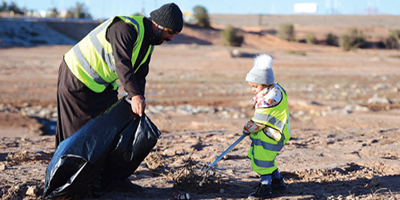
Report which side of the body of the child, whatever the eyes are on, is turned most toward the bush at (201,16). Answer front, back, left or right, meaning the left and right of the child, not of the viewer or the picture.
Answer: right

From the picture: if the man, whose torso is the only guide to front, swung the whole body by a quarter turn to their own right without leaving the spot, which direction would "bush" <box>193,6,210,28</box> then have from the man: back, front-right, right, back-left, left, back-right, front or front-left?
back

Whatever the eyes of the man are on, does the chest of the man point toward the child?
yes

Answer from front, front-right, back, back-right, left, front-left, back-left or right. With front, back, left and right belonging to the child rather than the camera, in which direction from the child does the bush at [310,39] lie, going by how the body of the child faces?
right

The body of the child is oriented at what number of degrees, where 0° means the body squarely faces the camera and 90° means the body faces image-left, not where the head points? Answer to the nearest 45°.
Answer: approximately 90°

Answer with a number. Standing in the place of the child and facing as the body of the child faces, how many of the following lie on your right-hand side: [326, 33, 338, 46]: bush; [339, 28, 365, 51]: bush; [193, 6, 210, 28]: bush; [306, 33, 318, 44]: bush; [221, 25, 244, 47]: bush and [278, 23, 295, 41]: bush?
6

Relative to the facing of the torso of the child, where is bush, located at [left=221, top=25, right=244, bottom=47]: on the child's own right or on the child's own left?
on the child's own right

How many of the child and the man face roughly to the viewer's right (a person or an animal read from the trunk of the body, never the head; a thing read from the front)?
1

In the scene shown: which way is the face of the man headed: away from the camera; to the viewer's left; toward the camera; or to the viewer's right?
to the viewer's right

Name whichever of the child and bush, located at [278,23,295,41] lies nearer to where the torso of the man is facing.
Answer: the child

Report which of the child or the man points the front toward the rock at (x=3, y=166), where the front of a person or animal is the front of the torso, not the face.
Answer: the child

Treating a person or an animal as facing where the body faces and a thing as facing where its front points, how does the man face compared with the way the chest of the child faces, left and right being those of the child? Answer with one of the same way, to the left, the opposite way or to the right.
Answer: the opposite way

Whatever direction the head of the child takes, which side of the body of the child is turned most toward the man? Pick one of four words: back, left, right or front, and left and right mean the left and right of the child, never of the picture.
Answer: front

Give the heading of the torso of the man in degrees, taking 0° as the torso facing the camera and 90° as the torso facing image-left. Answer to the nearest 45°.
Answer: approximately 270°
